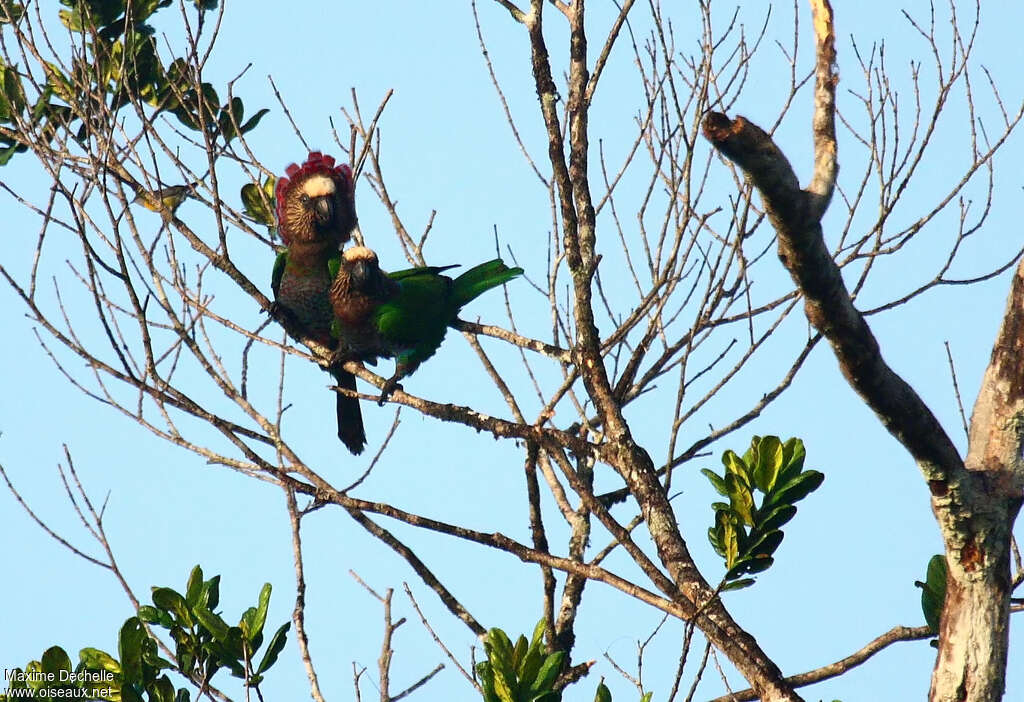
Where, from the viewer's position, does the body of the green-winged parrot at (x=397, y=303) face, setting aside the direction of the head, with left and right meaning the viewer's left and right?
facing the viewer and to the left of the viewer

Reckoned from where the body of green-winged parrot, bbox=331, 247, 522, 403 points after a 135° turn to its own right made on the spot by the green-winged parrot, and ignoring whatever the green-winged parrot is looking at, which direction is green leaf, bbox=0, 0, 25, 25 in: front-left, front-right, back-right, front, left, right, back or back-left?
back-left

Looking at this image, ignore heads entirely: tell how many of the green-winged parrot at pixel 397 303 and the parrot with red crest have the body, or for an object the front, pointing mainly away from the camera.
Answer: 0

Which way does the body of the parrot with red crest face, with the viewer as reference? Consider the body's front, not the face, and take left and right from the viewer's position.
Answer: facing the viewer
